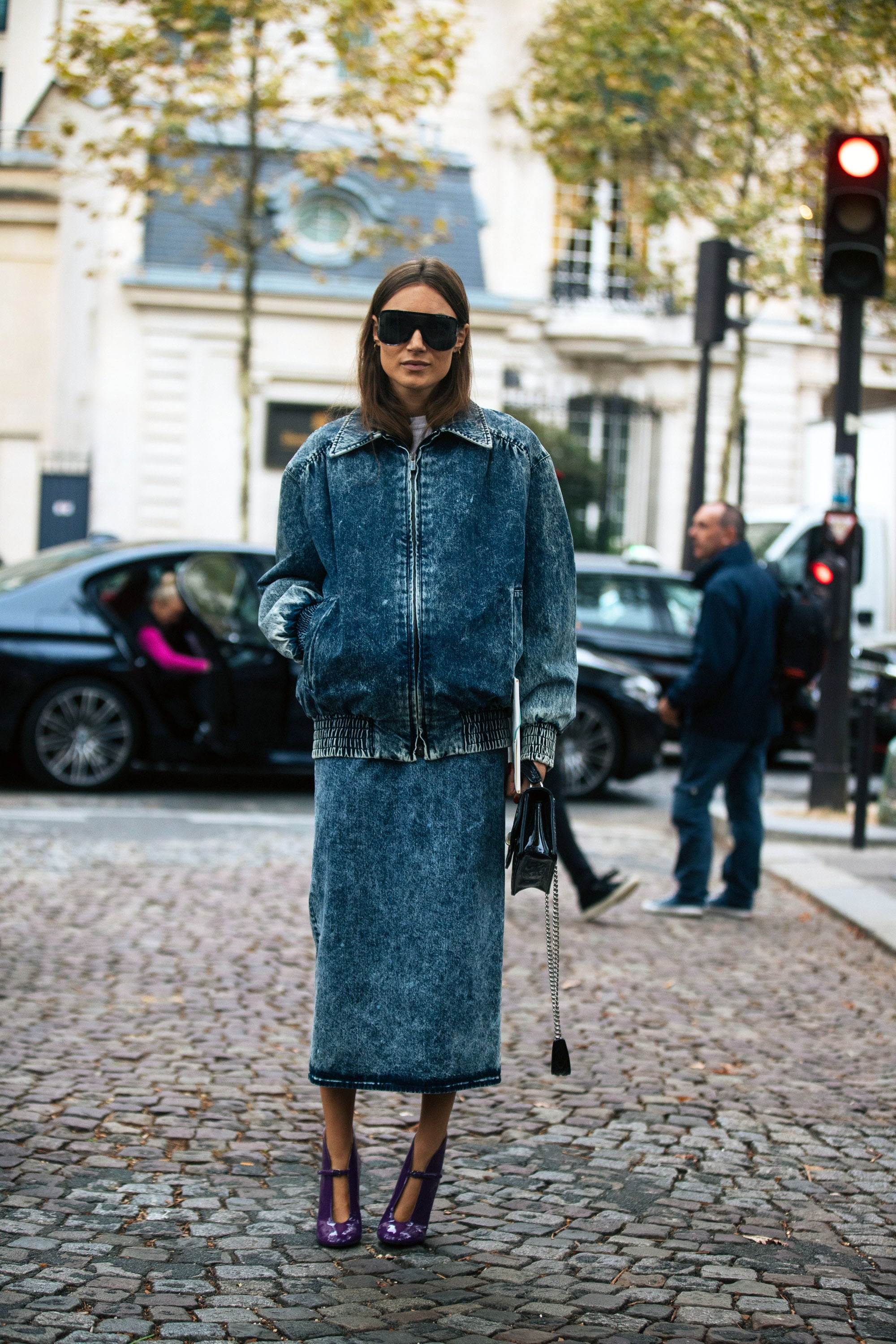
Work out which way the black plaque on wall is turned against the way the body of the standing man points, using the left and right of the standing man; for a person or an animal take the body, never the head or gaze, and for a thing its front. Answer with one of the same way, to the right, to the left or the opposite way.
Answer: to the left

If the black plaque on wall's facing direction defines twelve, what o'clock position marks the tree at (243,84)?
The tree is roughly at 12 o'clock from the black plaque on wall.

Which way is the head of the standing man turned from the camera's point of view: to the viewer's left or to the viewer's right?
to the viewer's left

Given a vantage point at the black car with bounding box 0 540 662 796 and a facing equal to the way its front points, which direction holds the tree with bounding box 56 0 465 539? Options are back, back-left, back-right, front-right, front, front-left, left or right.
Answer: left

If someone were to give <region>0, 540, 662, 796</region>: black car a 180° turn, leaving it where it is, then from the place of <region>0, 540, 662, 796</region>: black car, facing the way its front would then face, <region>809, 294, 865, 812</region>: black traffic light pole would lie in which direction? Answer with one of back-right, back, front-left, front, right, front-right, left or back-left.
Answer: back

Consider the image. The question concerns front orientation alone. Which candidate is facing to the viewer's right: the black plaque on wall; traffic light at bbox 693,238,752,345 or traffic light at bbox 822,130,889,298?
traffic light at bbox 693,238,752,345

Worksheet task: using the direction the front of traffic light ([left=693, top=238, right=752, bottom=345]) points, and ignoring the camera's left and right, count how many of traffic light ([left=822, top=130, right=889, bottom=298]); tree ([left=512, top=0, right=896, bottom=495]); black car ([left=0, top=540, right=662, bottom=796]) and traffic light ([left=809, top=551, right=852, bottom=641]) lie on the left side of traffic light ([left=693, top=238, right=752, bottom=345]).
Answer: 1

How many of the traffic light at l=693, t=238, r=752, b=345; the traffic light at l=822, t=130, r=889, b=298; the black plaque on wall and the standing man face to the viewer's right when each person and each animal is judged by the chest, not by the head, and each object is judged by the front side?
1

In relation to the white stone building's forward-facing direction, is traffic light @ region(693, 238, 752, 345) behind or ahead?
ahead

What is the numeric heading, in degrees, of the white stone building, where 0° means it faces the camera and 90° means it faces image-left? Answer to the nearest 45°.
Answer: approximately 0°

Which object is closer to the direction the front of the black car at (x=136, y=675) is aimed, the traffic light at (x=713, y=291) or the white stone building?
the traffic light

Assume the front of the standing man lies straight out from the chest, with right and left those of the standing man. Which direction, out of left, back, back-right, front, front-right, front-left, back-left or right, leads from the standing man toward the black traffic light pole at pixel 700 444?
right

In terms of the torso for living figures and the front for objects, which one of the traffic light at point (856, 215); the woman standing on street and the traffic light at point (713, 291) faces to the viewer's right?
the traffic light at point (713, 291)

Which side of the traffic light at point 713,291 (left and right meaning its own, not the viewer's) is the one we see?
right

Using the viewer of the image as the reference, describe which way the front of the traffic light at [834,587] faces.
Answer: facing the viewer and to the left of the viewer

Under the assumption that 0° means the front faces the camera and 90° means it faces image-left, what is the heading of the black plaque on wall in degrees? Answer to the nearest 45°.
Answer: approximately 0°

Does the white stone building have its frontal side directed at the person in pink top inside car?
yes
